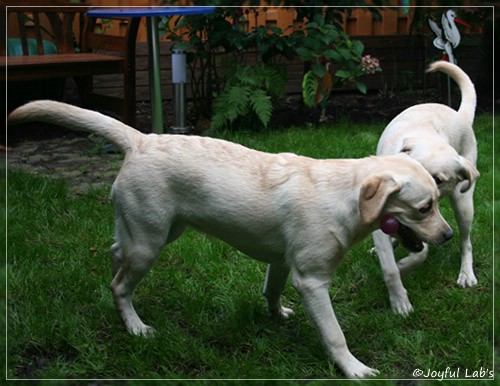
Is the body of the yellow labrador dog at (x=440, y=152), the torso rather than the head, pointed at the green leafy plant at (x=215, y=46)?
no

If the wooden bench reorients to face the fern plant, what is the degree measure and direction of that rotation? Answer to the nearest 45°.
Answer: approximately 90° to its left

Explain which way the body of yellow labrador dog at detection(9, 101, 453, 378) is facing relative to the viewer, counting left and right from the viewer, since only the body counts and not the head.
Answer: facing to the right of the viewer

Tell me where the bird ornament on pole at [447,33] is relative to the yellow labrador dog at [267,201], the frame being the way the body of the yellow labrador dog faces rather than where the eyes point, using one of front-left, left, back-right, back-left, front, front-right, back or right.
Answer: front-left

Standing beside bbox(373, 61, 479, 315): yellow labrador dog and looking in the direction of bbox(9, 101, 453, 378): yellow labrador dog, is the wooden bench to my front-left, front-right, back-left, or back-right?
front-right

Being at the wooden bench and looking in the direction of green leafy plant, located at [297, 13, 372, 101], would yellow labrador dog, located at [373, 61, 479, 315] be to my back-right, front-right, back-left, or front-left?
front-right

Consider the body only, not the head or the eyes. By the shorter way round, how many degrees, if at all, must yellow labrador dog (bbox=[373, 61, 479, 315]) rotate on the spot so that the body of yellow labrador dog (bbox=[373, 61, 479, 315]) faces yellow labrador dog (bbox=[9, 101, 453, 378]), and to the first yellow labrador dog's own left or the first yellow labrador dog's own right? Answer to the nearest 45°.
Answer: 0° — it already faces it

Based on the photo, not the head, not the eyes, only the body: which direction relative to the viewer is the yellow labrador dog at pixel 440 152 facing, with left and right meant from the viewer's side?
facing the viewer and to the left of the viewer

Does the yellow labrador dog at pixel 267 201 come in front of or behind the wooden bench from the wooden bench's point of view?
in front

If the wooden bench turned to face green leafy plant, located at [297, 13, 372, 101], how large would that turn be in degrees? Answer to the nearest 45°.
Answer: approximately 45° to its left

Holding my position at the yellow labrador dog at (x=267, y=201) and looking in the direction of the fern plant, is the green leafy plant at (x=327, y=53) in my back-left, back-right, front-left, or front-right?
front-right
